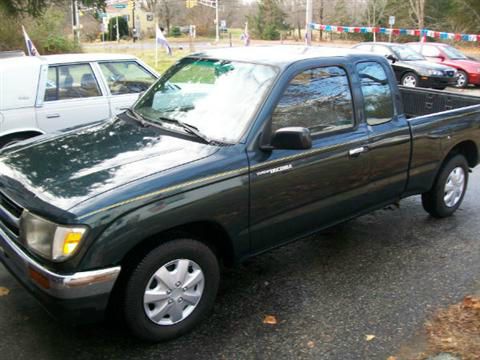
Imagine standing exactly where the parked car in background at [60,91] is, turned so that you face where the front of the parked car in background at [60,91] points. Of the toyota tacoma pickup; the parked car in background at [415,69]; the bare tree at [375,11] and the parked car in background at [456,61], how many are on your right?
1

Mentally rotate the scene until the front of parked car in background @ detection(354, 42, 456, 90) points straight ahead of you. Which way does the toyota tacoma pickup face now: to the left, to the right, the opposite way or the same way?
to the right

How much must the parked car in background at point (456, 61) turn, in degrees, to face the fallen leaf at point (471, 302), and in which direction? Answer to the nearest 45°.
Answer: approximately 45° to its right

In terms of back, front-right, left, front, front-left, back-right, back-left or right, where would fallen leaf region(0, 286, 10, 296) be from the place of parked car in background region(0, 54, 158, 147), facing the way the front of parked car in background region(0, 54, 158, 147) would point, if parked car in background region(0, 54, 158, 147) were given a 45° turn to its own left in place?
back-right

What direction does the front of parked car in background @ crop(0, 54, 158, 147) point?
to the viewer's right

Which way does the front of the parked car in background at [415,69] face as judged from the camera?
facing the viewer and to the right of the viewer

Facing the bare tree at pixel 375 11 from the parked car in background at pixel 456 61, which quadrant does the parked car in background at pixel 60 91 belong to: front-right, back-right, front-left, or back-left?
back-left

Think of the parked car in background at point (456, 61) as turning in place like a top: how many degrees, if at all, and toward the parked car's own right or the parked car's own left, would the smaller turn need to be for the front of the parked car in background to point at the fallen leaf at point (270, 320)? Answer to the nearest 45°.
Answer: approximately 45° to the parked car's own right

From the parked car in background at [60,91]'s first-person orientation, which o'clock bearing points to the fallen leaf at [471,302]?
The fallen leaf is roughly at 2 o'clock from the parked car in background.

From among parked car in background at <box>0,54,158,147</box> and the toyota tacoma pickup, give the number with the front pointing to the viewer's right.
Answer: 1

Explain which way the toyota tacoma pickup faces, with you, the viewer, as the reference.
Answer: facing the viewer and to the left of the viewer
